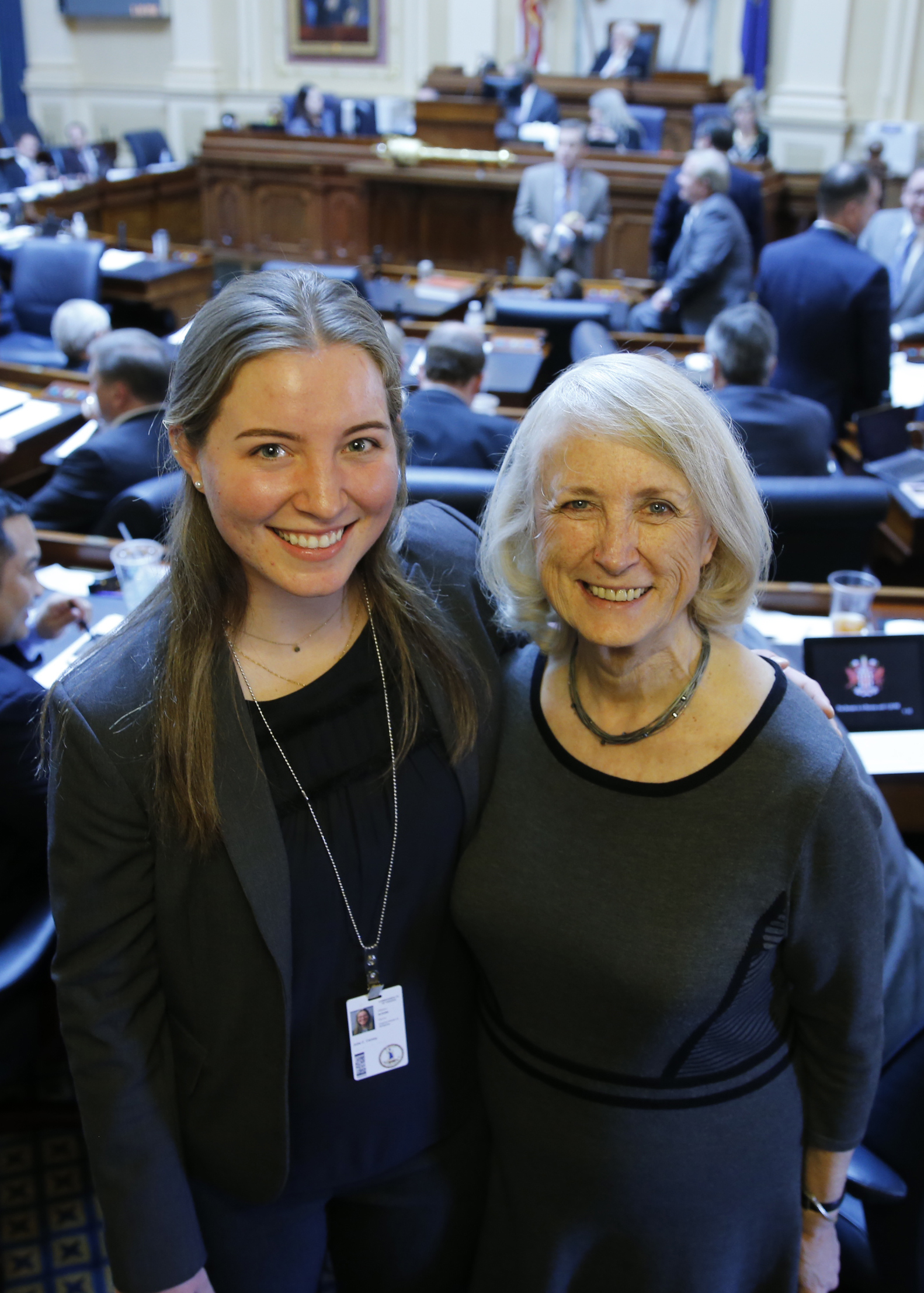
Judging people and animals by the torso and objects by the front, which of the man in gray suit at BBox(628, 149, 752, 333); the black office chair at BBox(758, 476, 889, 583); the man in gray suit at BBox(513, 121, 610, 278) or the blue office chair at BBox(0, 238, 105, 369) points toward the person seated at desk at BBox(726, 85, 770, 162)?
the black office chair at BBox(758, 476, 889, 583)

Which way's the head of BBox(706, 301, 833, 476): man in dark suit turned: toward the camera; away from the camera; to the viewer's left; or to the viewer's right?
away from the camera

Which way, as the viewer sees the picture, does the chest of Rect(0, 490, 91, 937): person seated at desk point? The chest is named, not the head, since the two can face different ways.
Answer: to the viewer's right

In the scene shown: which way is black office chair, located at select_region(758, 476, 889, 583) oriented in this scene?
away from the camera

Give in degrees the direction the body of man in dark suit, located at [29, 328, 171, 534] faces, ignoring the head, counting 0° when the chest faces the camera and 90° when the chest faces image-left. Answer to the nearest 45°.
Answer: approximately 135°

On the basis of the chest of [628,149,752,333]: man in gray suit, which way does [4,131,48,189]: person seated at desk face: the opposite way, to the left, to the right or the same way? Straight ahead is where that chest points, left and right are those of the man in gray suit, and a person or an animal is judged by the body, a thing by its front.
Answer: the opposite way

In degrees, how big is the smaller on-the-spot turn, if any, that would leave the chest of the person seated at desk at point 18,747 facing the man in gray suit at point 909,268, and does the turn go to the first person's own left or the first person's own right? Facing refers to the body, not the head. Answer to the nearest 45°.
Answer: approximately 45° to the first person's own left

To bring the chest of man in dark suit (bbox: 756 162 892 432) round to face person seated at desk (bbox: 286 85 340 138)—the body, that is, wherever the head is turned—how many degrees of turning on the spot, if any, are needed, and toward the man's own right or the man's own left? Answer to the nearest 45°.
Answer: approximately 90° to the man's own left
